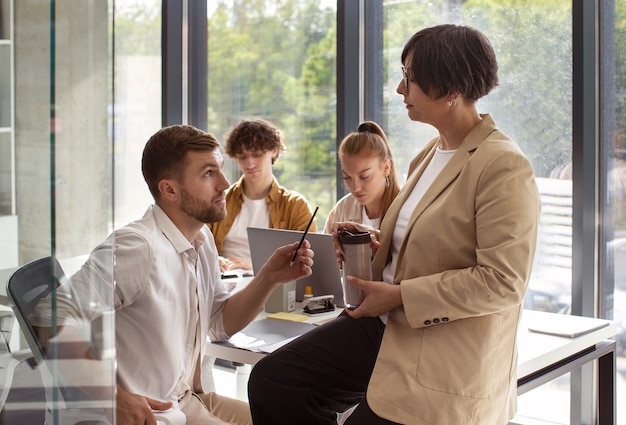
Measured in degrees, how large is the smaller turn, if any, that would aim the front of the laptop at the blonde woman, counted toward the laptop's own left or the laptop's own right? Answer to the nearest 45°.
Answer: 0° — it already faces them

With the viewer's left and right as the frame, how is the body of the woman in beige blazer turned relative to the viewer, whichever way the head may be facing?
facing to the left of the viewer

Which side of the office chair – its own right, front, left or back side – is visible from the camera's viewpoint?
right

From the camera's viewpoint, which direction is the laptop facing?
away from the camera

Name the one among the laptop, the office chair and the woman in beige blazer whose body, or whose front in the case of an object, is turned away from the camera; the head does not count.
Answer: the laptop

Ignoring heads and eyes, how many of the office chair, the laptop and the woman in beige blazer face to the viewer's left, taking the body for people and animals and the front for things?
1

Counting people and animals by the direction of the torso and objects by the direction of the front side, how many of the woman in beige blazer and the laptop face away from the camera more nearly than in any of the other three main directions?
1

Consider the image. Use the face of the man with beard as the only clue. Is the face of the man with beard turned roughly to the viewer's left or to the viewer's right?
to the viewer's right

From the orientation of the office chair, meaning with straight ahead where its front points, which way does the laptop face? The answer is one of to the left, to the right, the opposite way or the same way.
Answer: to the left

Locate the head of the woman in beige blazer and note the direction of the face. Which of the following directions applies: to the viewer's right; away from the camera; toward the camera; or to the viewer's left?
to the viewer's left

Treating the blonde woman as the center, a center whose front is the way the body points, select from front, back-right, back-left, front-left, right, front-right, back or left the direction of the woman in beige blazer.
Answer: front-left

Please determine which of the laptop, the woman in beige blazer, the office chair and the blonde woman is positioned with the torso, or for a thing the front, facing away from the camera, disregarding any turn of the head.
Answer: the laptop

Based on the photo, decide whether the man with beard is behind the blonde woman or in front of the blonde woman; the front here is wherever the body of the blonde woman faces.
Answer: in front
